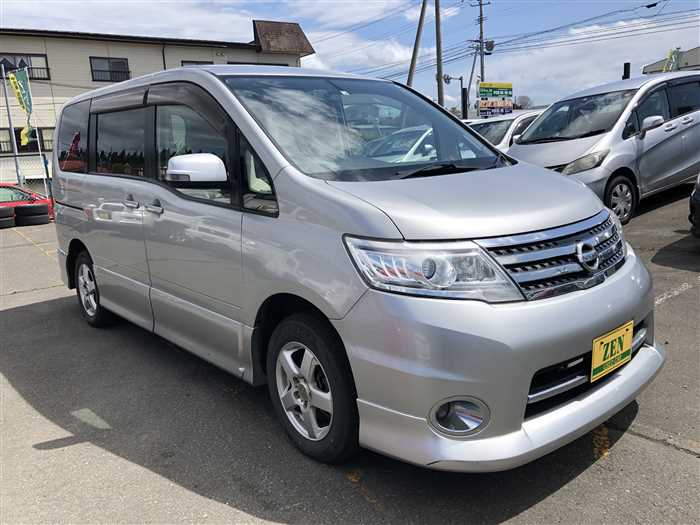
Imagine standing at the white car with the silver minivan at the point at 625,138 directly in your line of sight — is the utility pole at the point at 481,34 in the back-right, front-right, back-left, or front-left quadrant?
back-left

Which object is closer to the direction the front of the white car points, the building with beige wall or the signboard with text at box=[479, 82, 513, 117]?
the building with beige wall

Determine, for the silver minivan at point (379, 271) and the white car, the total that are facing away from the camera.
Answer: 0

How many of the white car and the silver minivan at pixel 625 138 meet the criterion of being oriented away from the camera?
0

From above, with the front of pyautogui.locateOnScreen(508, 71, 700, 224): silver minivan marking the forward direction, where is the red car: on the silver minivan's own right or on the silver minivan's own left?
on the silver minivan's own right

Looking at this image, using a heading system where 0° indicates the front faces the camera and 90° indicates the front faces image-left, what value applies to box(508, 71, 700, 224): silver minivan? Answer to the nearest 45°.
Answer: approximately 45°

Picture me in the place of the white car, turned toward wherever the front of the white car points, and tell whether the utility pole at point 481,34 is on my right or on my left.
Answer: on my right

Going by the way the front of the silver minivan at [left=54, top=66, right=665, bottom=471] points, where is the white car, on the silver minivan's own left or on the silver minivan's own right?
on the silver minivan's own left

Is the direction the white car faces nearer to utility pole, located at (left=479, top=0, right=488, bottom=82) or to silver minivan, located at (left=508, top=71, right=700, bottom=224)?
the silver minivan

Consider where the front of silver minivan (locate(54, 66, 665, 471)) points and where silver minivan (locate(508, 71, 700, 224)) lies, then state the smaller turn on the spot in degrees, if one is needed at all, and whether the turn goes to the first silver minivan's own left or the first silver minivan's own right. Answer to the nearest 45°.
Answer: approximately 90° to the first silver minivan's own left

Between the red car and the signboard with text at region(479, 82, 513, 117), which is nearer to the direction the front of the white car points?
the red car

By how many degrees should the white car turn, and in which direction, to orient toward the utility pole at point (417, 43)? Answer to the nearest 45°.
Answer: approximately 135° to its right

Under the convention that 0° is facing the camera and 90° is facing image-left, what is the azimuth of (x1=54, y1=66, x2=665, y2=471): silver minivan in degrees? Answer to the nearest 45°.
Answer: approximately 315°

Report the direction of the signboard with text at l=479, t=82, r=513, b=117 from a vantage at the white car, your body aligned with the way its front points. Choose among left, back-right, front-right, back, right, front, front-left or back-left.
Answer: back-right

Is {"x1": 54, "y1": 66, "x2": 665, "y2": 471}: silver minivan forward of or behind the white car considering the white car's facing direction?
forward
